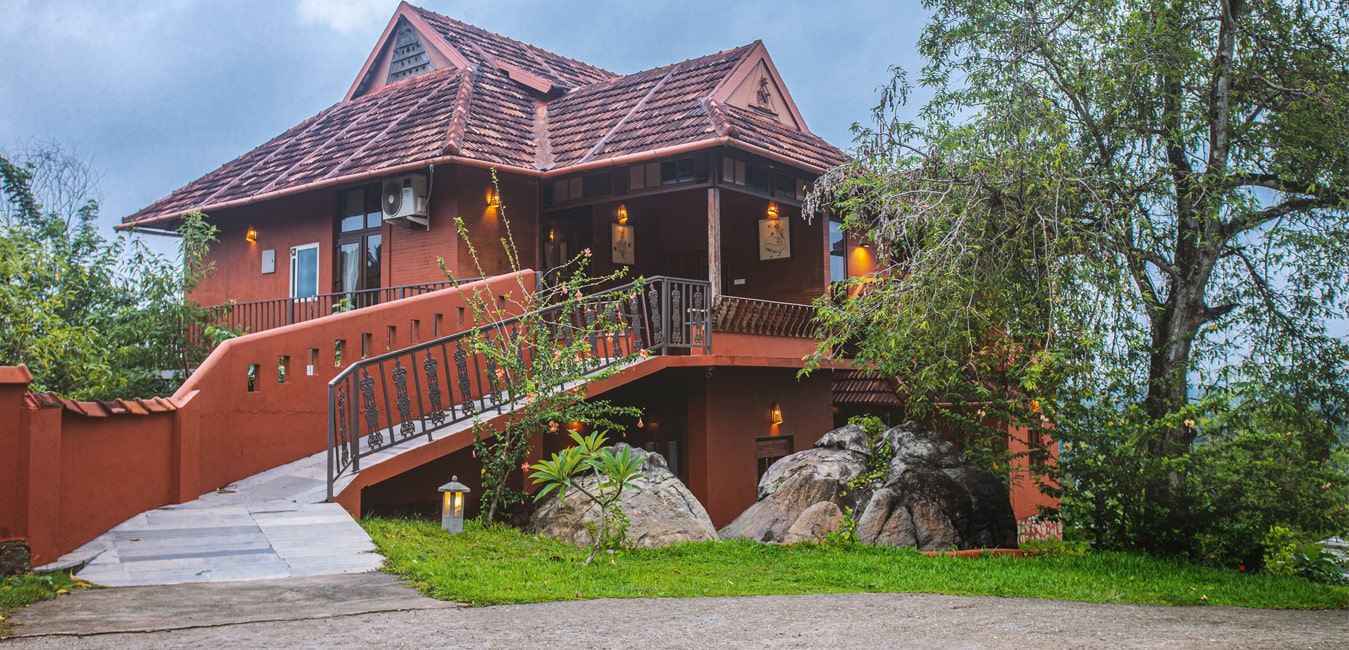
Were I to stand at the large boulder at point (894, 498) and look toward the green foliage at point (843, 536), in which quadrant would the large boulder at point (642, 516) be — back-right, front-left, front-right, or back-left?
front-right

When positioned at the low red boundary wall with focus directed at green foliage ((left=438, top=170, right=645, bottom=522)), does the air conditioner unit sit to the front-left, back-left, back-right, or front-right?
front-left

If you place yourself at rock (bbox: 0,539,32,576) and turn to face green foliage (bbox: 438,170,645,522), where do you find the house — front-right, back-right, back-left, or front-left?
front-left

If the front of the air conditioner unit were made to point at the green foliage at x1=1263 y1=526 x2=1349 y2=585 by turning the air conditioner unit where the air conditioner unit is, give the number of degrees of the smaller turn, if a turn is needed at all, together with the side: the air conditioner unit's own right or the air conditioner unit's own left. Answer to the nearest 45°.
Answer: approximately 90° to the air conditioner unit's own left

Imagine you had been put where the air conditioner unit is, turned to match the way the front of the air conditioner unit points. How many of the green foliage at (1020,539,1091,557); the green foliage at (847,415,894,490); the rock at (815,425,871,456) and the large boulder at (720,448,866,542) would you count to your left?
4

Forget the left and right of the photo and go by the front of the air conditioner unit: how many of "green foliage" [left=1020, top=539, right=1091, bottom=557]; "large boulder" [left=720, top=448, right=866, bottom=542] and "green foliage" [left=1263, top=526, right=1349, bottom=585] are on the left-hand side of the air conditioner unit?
3

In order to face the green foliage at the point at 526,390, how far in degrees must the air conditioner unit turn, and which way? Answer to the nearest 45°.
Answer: approximately 45° to its left

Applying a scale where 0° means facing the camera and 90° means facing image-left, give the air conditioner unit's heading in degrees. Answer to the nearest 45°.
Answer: approximately 45°

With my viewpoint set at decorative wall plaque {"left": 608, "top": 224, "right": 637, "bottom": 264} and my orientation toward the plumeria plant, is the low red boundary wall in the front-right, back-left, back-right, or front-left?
front-right

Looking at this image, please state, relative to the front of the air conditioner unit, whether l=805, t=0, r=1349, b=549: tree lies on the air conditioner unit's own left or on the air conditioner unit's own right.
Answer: on the air conditioner unit's own left

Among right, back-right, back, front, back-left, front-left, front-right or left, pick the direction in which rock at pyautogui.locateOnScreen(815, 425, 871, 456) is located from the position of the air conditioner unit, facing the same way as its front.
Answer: left

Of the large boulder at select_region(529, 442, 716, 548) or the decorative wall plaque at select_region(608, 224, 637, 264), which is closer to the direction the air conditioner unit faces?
the large boulder

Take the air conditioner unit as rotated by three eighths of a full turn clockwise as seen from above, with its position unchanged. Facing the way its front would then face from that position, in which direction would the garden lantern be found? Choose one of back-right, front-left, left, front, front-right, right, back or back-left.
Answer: back

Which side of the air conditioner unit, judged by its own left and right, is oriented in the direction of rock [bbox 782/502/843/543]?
left

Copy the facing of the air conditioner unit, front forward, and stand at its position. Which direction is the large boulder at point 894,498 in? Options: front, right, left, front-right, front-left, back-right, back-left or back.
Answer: left

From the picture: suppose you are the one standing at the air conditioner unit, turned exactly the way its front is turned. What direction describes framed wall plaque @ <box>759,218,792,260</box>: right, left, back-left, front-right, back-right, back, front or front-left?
back-left

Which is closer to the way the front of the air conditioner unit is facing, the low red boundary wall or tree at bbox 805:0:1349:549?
the low red boundary wall
